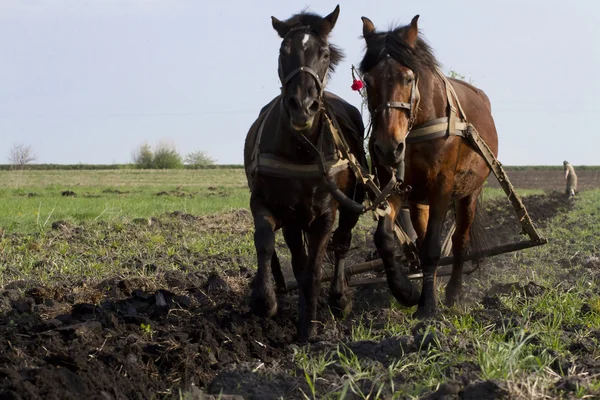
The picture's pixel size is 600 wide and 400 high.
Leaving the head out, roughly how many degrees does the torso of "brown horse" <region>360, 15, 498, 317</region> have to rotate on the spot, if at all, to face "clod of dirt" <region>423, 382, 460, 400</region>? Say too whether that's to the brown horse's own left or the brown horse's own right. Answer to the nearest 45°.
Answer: approximately 45° to the brown horse's own left

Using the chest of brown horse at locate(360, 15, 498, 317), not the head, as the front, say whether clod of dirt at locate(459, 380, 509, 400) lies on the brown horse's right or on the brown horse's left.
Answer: on the brown horse's left

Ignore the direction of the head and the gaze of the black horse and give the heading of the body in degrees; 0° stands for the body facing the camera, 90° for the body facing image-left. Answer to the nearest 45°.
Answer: approximately 0°

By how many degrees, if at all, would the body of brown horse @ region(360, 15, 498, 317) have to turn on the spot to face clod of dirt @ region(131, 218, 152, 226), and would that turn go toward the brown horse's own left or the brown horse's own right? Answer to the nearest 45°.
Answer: approximately 90° to the brown horse's own right

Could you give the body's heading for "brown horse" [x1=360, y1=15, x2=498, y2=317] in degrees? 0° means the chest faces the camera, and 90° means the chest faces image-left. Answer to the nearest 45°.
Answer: approximately 45°
